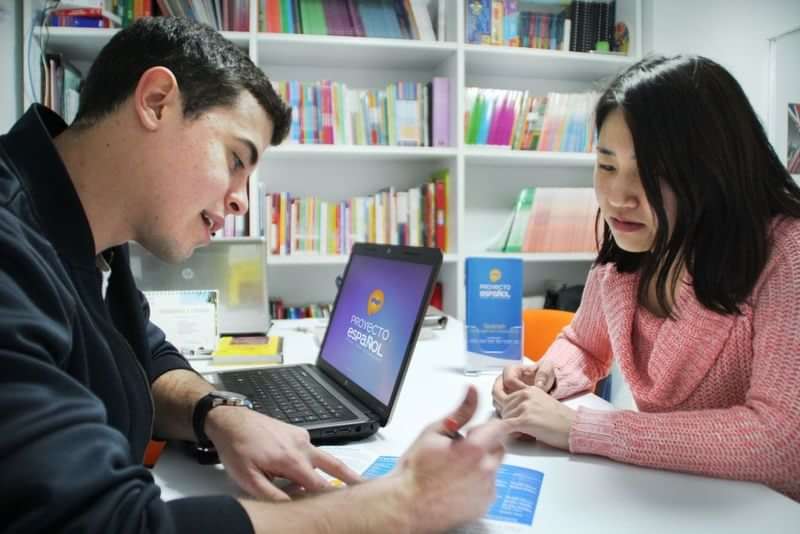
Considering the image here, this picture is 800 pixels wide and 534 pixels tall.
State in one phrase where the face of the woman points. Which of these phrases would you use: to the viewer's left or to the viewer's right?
to the viewer's left

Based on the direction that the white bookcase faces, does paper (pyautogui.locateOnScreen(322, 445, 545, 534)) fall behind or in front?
in front

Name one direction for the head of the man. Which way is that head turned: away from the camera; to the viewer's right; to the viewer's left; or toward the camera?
to the viewer's right

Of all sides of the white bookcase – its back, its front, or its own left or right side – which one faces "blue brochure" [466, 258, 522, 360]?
front
